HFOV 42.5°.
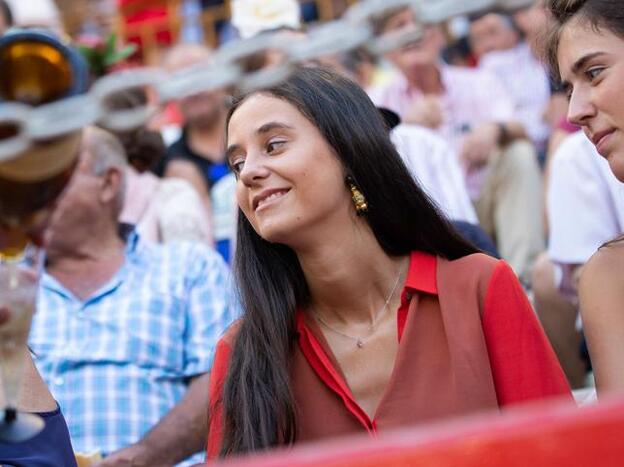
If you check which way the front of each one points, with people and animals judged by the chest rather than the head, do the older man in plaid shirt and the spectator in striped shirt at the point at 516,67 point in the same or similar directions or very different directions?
same or similar directions

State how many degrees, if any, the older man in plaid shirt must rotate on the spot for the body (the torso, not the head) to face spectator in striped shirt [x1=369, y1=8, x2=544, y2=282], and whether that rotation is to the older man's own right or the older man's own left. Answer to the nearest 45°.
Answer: approximately 180°

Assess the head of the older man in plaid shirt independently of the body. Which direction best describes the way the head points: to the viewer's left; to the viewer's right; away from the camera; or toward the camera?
to the viewer's left

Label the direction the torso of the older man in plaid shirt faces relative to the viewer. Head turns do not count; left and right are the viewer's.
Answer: facing the viewer and to the left of the viewer

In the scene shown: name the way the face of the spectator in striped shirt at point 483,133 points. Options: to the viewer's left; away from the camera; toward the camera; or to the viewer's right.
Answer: toward the camera

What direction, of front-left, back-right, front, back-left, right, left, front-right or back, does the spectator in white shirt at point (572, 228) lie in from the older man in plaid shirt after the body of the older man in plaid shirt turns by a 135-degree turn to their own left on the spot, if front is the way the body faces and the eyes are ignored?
front

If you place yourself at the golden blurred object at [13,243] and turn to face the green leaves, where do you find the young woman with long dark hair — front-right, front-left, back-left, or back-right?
front-right

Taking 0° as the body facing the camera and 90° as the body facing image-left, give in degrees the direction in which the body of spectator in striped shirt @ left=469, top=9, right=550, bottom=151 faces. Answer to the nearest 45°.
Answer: approximately 45°

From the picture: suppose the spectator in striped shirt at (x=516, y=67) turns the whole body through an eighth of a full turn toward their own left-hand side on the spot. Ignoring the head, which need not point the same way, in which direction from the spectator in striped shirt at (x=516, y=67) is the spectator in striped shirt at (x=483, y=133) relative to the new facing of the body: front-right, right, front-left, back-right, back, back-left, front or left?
front

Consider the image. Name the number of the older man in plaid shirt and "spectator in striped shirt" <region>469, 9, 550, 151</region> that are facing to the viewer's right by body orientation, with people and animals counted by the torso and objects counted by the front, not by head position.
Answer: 0

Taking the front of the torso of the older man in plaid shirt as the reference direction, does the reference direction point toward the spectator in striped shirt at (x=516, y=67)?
no

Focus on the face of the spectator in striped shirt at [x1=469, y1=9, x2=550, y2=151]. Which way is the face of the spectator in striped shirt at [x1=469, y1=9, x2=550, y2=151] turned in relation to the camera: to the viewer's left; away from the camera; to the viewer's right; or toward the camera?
toward the camera
